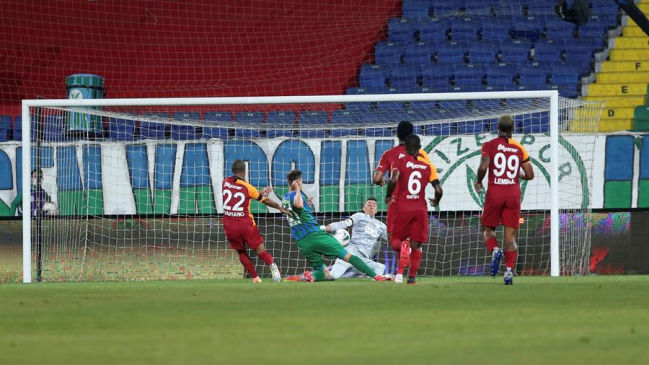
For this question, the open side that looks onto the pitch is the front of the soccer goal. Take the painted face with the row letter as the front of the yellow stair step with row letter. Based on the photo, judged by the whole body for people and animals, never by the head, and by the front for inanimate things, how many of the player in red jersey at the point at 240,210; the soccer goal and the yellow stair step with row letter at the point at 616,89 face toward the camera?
2

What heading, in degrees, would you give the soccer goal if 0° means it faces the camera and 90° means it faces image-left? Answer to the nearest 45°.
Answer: approximately 0°

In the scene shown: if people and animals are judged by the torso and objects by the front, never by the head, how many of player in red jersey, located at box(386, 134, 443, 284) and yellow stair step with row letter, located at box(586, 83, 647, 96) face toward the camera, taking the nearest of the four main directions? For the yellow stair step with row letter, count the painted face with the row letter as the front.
1

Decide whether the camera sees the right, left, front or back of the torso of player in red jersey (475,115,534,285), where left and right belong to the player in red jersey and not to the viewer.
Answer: back

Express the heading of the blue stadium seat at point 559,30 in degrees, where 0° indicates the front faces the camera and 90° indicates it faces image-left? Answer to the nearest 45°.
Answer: approximately 0°

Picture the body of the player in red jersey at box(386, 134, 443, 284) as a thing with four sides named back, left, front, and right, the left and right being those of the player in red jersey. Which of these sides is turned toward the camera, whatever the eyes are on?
back

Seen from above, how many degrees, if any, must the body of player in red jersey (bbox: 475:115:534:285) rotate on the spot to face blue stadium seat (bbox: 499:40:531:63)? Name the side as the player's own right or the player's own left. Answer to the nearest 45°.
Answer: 0° — they already face it

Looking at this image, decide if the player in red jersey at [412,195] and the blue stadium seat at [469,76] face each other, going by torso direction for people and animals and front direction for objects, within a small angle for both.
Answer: yes

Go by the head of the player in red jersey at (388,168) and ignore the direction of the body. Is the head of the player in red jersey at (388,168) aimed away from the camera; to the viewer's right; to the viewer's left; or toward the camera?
away from the camera
